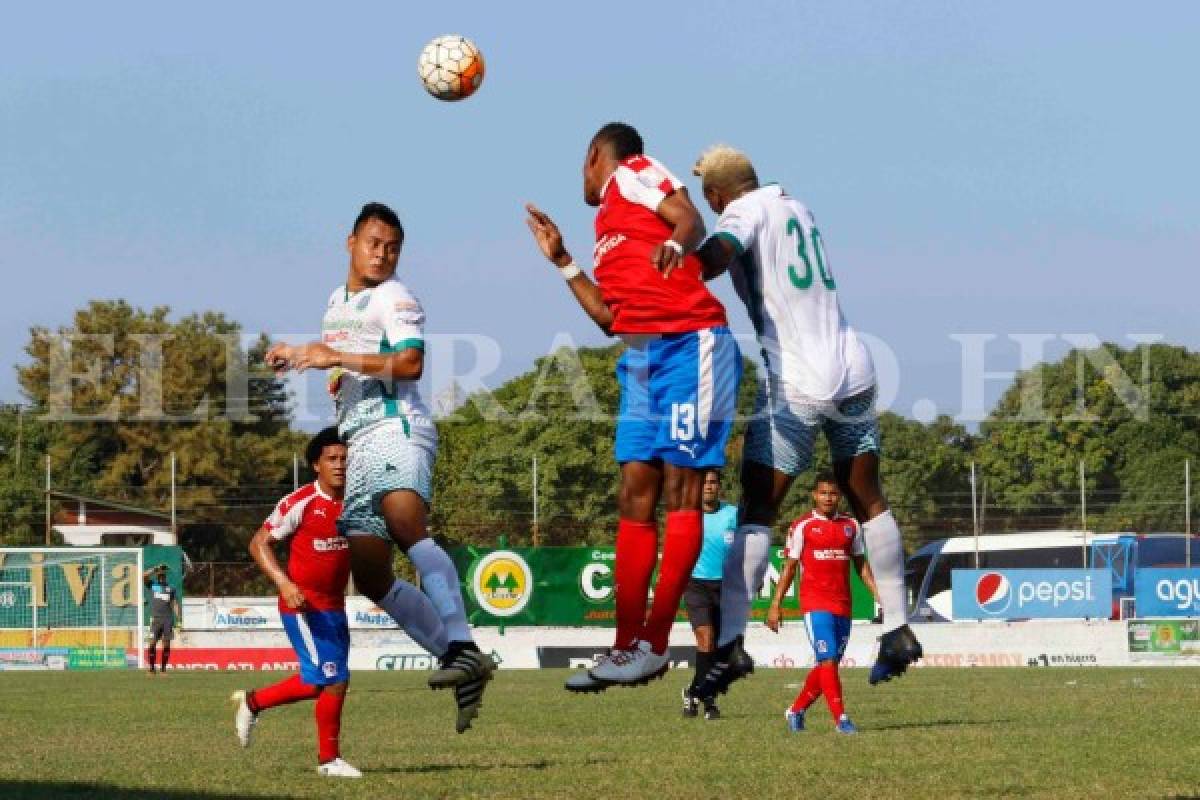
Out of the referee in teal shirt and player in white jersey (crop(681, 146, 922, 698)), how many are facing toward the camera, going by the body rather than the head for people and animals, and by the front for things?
1

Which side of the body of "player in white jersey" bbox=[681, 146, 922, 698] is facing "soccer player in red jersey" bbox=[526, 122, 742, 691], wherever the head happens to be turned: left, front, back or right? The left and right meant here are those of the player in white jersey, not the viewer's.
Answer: left

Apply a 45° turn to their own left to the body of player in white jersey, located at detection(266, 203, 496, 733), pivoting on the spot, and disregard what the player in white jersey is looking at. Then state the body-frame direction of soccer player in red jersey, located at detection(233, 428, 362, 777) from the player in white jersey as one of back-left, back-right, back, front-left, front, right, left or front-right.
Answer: back

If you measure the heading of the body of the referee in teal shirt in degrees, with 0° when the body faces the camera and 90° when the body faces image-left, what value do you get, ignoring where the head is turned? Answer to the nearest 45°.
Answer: approximately 0°

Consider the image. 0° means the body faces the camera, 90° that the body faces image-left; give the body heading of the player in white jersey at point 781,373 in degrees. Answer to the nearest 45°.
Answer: approximately 135°

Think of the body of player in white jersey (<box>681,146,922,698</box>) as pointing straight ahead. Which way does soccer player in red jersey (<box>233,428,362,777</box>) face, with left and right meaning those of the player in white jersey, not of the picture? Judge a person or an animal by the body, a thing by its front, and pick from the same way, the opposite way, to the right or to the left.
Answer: the opposite way
